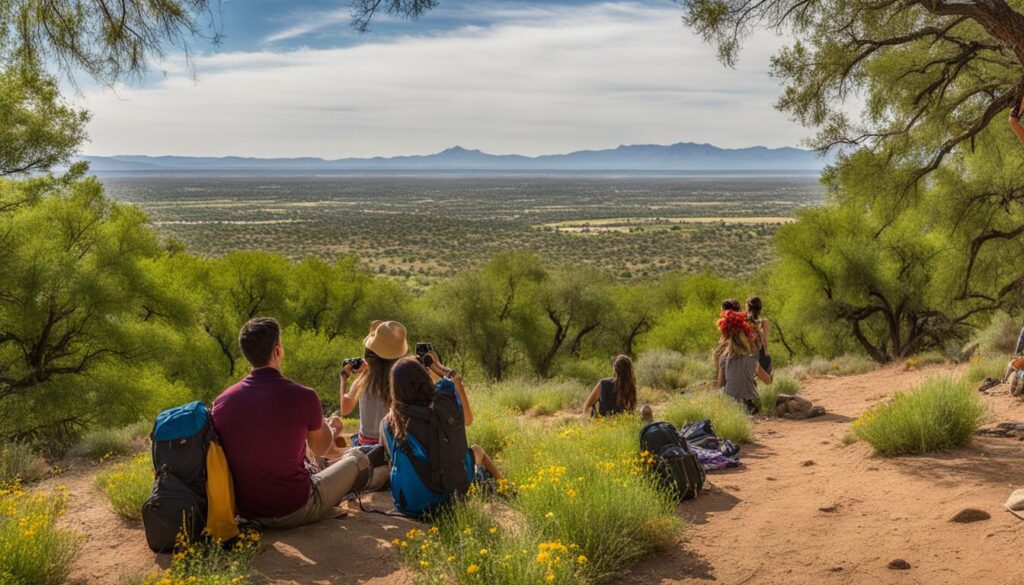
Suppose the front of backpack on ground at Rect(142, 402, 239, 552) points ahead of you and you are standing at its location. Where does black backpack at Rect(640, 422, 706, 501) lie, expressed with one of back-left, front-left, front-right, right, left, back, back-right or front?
back-left

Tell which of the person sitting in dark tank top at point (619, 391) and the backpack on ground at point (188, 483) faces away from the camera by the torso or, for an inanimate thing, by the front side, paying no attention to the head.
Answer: the person sitting in dark tank top

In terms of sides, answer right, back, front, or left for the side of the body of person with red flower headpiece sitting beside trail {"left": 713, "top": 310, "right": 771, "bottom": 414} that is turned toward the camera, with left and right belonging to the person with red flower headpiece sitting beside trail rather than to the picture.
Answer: back

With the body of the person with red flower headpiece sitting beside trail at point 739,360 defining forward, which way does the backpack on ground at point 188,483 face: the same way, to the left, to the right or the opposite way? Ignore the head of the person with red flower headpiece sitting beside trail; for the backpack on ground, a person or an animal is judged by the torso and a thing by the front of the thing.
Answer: the opposite way

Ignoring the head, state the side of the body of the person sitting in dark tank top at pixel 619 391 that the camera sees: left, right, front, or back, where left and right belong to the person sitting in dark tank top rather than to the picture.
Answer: back

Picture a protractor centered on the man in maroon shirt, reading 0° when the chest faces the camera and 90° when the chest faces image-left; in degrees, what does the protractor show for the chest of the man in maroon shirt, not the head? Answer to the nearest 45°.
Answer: approximately 225°

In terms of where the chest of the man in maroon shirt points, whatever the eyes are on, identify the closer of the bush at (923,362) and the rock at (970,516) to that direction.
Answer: the bush

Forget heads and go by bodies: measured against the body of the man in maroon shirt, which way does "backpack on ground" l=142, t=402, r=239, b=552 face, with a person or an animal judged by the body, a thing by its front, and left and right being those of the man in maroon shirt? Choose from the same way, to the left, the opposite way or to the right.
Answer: the opposite way

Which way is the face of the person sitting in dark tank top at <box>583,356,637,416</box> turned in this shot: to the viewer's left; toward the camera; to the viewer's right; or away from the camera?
away from the camera

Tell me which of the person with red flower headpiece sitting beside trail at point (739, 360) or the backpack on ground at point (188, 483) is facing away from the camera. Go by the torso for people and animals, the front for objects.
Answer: the person with red flower headpiece sitting beside trail

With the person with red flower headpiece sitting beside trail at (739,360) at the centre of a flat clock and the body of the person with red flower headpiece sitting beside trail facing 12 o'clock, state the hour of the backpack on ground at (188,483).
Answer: The backpack on ground is roughly at 7 o'clock from the person with red flower headpiece sitting beside trail.

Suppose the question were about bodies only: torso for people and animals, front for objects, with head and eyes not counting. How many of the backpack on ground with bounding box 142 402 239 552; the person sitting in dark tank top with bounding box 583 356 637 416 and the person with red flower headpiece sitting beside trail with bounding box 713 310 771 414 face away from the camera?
2
